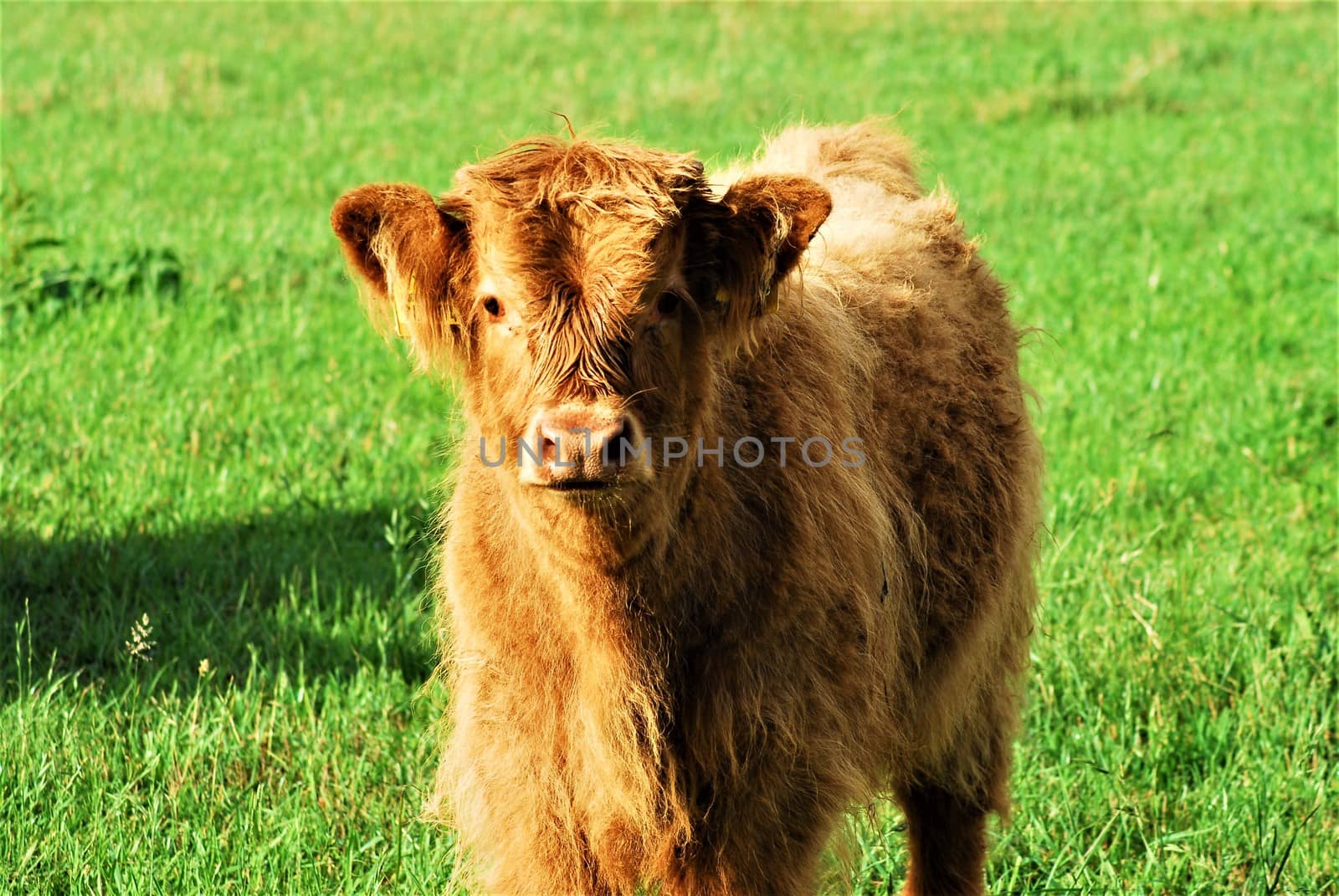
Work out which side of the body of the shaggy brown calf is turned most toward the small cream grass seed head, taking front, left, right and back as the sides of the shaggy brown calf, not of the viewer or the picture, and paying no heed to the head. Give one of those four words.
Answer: right
